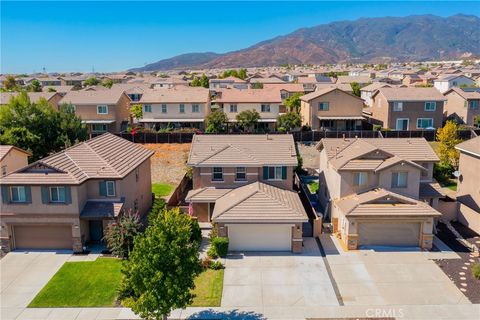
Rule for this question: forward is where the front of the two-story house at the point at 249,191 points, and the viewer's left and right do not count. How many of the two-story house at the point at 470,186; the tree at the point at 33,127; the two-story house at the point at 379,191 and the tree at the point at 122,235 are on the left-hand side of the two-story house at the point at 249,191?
2

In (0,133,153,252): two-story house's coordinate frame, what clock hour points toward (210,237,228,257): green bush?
The green bush is roughly at 10 o'clock from the two-story house.

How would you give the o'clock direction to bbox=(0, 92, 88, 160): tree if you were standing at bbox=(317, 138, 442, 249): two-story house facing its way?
The tree is roughly at 3 o'clock from the two-story house.

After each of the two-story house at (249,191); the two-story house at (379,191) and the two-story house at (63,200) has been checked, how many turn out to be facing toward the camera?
3

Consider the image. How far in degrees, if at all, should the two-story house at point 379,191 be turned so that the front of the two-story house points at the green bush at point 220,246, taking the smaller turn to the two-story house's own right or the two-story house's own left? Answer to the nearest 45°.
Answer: approximately 45° to the two-story house's own right

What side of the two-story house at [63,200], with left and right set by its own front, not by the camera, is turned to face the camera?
front

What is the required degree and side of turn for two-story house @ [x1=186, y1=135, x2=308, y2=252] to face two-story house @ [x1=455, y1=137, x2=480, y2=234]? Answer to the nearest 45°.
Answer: approximately 90° to its left

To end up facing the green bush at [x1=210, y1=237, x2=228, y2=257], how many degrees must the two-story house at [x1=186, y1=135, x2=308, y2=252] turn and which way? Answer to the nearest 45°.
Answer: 0° — it already faces it

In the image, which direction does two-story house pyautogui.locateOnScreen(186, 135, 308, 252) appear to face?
toward the camera

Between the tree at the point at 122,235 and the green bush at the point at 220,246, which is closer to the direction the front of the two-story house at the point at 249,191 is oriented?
the green bush

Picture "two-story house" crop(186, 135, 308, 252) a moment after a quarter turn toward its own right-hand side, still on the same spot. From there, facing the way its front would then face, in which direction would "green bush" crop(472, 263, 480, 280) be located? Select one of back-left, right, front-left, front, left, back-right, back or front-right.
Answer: back-left

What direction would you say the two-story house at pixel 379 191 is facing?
toward the camera

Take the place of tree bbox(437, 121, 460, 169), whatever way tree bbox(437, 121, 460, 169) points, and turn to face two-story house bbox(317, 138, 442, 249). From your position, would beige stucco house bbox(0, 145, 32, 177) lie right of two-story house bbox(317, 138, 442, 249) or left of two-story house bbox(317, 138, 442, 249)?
right

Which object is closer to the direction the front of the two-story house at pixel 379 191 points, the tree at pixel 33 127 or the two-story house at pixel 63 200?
the two-story house

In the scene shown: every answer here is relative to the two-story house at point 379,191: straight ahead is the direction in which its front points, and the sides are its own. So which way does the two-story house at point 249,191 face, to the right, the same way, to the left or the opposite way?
the same way

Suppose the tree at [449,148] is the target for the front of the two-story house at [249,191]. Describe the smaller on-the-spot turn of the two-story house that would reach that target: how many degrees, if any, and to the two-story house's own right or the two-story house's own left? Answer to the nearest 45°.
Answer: approximately 135° to the two-story house's own left

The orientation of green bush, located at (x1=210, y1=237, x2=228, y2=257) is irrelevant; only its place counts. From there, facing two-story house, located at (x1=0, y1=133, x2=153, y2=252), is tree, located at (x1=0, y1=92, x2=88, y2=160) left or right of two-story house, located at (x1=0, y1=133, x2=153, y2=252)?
right

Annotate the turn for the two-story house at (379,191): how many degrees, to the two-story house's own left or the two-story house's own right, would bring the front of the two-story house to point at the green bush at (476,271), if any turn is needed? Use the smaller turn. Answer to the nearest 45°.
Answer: approximately 45° to the two-story house's own left

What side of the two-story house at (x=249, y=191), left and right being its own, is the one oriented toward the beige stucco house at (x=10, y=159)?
right

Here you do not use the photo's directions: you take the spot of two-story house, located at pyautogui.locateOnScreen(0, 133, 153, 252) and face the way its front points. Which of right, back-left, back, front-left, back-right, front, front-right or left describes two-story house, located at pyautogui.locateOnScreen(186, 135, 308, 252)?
left
